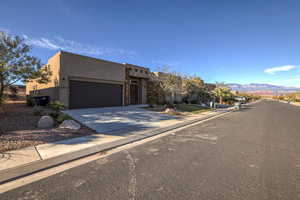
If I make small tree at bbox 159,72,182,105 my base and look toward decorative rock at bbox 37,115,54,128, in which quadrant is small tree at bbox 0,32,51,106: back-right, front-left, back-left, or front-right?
front-right

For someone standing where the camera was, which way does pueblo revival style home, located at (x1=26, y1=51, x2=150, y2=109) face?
facing the viewer and to the right of the viewer

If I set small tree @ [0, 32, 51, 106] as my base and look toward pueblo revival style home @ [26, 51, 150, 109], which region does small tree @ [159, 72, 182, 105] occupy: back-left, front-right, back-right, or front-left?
front-right

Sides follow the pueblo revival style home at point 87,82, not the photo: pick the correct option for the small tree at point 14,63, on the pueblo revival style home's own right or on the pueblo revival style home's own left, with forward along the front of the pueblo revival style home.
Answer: on the pueblo revival style home's own right

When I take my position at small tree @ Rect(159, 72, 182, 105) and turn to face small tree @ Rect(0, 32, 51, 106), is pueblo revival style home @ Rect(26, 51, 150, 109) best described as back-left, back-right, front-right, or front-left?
front-right

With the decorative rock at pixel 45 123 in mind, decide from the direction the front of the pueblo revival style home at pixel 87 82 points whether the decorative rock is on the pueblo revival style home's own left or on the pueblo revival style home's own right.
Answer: on the pueblo revival style home's own right

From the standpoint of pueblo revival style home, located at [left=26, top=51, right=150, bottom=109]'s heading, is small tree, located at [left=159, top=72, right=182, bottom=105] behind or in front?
in front

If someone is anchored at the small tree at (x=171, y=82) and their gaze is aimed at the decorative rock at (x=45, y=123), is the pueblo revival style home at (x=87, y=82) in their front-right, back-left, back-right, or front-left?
front-right
